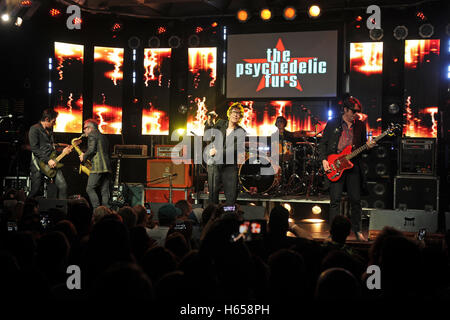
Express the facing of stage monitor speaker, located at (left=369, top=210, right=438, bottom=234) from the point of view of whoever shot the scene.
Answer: facing away from the viewer

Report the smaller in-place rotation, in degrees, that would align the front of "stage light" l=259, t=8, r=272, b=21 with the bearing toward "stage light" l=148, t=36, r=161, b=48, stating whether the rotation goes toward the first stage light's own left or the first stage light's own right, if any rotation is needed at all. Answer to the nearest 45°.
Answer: approximately 135° to the first stage light's own right

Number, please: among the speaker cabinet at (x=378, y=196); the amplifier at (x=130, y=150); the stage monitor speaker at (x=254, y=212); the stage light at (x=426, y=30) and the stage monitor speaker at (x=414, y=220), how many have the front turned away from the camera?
2

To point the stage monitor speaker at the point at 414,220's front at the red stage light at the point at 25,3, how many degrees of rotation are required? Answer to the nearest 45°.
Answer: approximately 90° to its left

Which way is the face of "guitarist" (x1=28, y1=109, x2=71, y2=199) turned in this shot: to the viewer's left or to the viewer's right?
to the viewer's right

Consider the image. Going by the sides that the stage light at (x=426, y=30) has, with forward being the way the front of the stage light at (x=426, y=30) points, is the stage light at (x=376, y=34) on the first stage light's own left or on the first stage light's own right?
on the first stage light's own right

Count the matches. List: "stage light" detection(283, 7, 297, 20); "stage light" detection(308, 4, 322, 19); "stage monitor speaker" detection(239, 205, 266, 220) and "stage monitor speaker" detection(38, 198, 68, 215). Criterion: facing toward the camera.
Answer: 2

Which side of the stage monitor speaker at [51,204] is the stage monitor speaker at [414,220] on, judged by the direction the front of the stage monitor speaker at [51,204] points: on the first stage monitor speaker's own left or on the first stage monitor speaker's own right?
on the first stage monitor speaker's own right

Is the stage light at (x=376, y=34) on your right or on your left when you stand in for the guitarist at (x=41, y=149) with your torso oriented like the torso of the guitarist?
on your left
